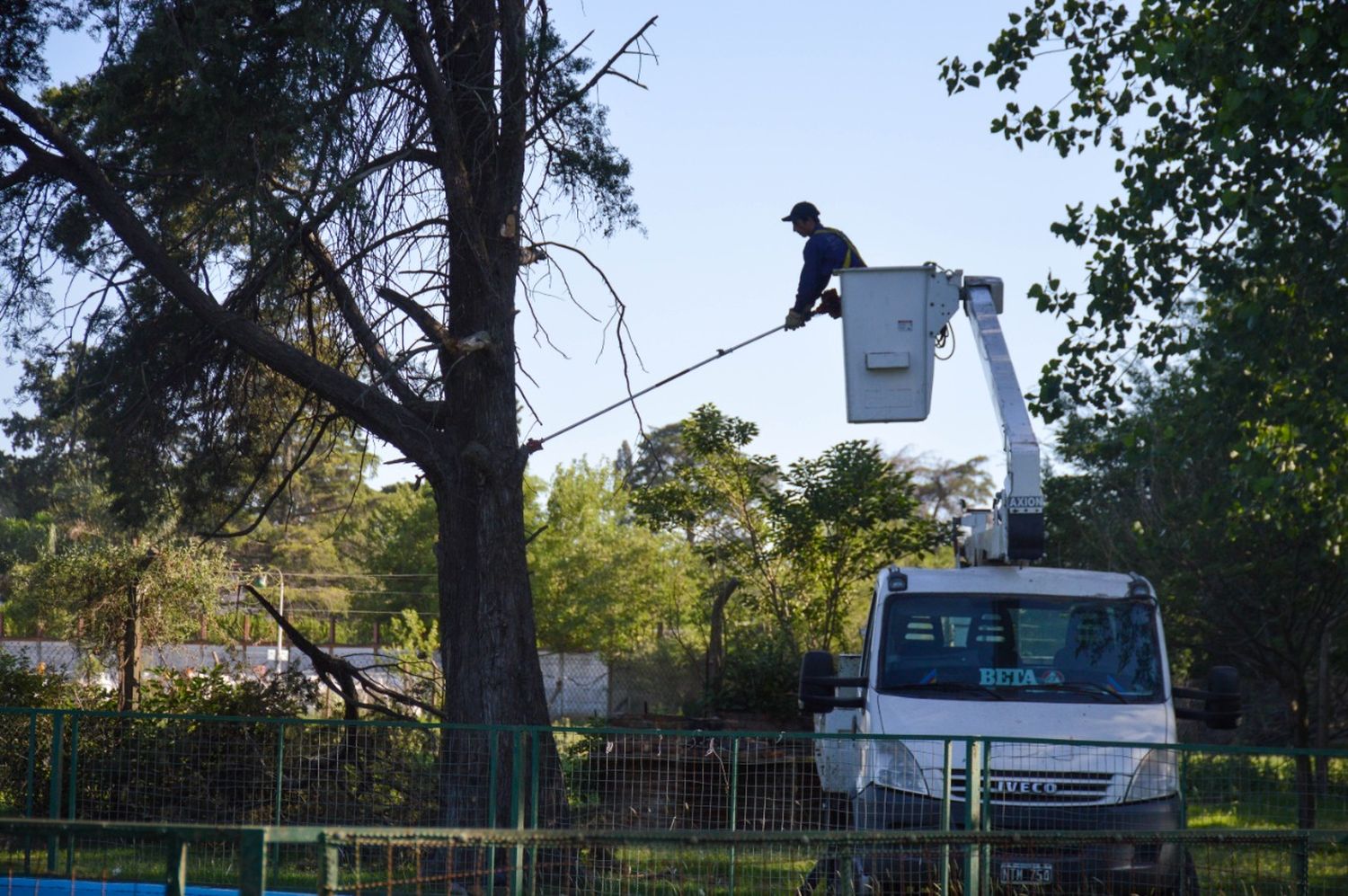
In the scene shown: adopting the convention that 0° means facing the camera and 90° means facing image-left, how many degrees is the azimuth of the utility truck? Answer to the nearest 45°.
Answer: approximately 0°

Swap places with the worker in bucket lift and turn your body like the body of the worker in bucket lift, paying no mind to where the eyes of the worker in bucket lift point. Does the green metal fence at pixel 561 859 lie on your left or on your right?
on your left

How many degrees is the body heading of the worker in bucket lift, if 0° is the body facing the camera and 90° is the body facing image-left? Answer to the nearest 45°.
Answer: approximately 90°

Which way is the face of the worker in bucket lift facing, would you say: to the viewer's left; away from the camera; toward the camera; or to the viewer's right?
to the viewer's left

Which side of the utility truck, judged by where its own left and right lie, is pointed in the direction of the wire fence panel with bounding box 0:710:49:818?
right

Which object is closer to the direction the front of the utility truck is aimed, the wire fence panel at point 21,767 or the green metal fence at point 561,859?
the green metal fence
